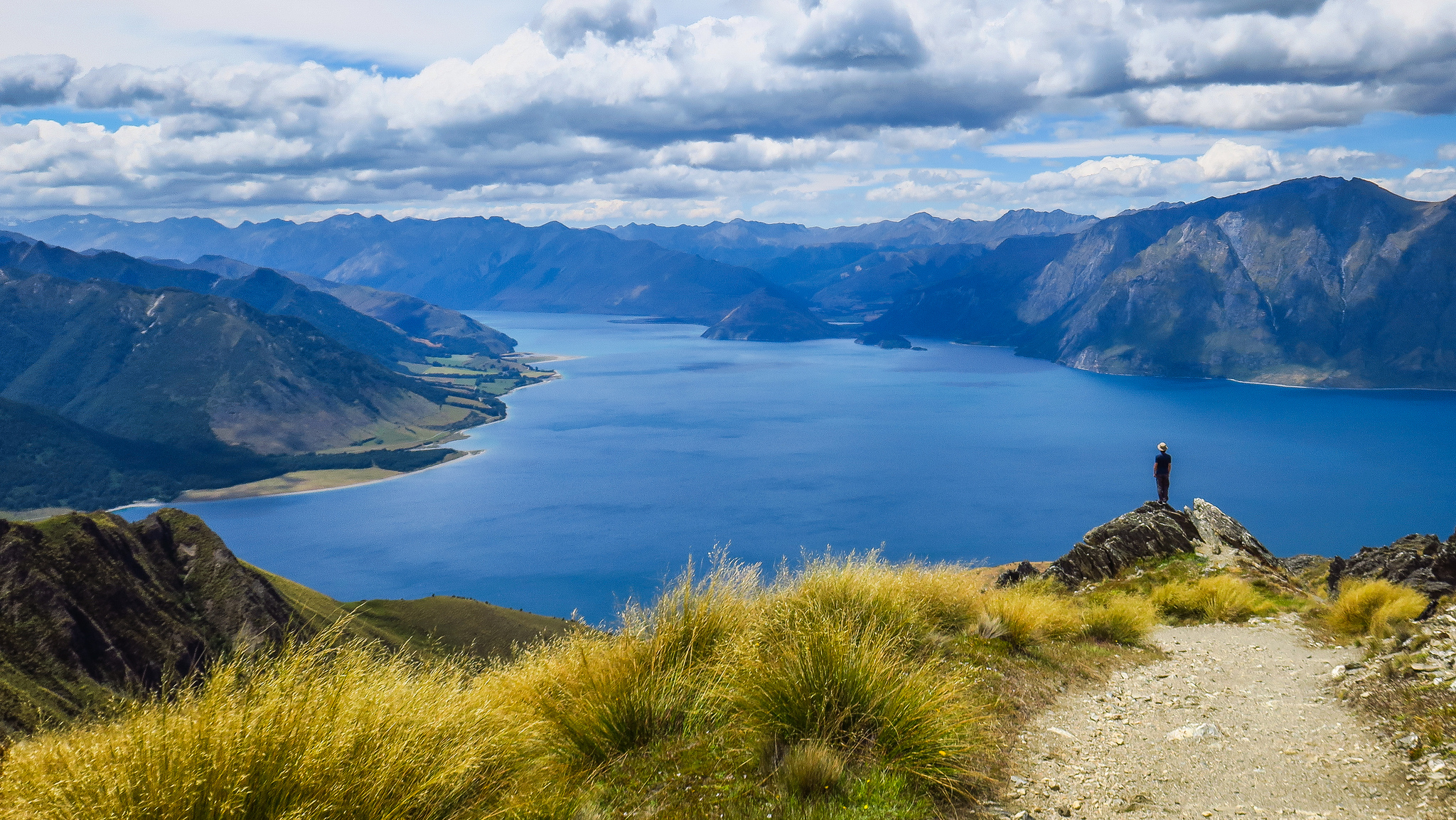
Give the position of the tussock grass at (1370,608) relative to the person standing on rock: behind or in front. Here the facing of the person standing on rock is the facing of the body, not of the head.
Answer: behind

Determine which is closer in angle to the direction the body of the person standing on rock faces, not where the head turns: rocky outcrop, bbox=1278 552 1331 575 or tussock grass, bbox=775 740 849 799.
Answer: the rocky outcrop

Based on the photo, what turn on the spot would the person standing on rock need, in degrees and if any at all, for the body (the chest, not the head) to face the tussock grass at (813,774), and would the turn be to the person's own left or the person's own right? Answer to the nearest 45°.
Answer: approximately 180°

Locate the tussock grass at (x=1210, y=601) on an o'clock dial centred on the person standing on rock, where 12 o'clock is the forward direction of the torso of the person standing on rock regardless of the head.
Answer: The tussock grass is roughly at 6 o'clock from the person standing on rock.

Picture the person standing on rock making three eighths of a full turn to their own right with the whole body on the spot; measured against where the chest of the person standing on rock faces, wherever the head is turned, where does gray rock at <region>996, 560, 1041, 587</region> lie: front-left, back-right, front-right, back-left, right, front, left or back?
right

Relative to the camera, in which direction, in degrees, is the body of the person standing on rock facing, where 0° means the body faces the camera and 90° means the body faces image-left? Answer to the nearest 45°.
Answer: approximately 180°

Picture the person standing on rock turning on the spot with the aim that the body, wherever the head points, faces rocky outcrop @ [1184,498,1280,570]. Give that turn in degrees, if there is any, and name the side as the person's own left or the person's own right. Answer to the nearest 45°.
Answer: approximately 135° to the person's own right

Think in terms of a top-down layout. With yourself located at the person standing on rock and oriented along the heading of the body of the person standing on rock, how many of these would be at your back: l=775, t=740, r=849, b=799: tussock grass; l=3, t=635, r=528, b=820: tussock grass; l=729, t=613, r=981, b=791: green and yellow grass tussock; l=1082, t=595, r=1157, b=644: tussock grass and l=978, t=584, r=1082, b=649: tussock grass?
5

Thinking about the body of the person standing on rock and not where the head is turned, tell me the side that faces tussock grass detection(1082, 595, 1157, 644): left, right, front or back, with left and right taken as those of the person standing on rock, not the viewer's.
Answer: back

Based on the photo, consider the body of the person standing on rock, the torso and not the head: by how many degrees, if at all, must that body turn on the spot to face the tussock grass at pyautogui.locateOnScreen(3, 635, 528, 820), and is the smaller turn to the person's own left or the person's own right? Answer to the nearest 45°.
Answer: approximately 180°
